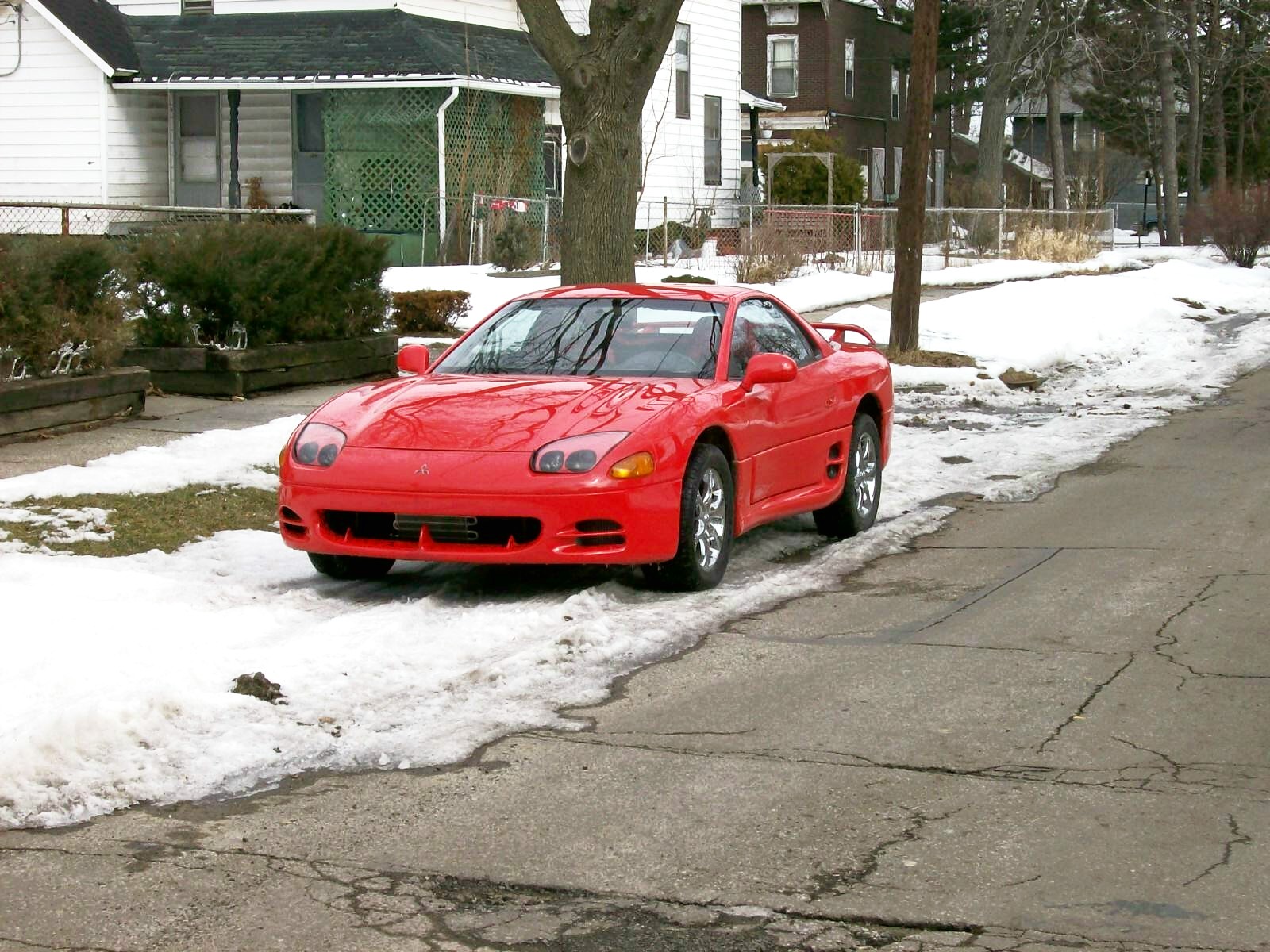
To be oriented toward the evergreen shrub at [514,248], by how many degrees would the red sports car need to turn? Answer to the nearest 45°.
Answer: approximately 135° to its right

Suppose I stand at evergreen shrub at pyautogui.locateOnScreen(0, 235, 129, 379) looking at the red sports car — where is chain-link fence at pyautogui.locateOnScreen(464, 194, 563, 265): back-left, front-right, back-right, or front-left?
back-left

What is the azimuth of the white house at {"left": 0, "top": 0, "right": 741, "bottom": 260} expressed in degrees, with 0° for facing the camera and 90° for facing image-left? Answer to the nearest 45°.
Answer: approximately 0°

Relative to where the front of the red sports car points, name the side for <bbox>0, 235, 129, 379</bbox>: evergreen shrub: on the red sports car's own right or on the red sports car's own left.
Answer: on the red sports car's own right

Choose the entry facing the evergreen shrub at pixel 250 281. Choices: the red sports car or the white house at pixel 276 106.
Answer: the white house

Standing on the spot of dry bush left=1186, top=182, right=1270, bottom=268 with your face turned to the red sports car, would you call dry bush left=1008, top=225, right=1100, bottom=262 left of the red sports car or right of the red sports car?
right

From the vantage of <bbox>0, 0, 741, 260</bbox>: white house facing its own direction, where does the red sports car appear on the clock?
The red sports car is roughly at 12 o'clock from the white house.

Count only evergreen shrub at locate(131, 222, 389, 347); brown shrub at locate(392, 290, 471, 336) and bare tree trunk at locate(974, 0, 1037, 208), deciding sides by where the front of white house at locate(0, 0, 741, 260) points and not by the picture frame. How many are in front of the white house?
2

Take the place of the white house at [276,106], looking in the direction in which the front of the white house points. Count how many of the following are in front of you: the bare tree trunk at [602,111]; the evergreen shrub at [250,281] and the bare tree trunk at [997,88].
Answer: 2

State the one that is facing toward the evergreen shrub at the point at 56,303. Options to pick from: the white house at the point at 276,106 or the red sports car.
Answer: the white house

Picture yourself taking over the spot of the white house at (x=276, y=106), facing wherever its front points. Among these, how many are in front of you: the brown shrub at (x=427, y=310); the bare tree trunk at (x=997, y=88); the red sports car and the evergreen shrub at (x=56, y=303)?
3

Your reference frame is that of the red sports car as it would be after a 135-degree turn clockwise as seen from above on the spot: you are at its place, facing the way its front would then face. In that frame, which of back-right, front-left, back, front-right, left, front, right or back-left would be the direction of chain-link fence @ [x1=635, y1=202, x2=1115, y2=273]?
front

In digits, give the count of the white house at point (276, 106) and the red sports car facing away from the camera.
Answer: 0

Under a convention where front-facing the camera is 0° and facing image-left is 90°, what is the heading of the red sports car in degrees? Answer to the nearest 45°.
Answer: approximately 45°

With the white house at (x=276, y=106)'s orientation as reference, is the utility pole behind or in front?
in front
